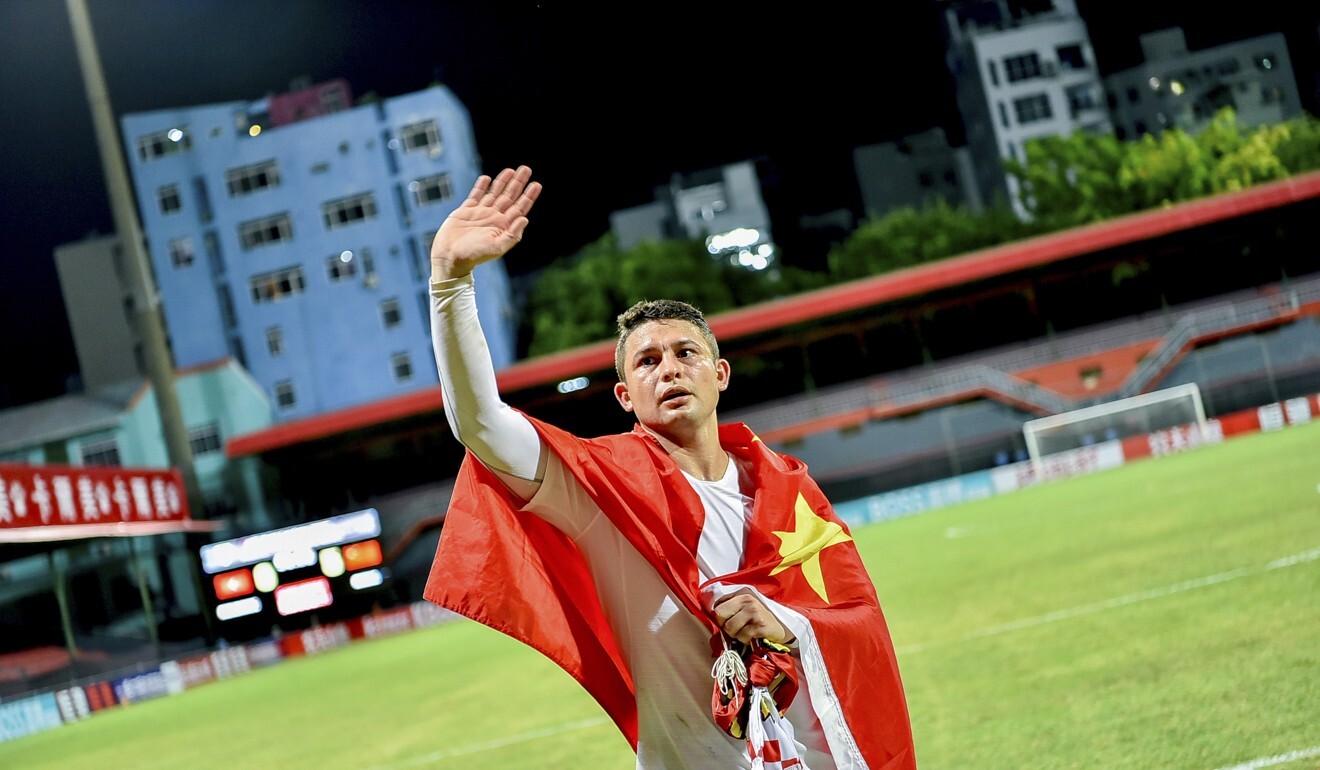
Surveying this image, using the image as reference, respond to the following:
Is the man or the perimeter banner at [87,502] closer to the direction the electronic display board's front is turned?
the man

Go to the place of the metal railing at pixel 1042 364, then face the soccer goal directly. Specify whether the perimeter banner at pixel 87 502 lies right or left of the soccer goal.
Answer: right

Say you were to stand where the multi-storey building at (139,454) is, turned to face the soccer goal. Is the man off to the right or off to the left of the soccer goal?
right

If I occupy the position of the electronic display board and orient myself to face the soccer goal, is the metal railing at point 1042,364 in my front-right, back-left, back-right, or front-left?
front-left

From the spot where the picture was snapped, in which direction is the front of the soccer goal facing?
facing the viewer

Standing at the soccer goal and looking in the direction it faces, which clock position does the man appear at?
The man is roughly at 12 o'clock from the soccer goal.

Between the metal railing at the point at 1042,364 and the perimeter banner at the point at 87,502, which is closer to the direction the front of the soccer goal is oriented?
the perimeter banner

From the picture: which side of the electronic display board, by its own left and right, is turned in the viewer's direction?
front

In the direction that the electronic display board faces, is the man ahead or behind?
ahead

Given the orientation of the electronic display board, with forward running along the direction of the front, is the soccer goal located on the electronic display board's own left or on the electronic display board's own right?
on the electronic display board's own left

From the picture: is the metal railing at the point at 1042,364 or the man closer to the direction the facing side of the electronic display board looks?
the man

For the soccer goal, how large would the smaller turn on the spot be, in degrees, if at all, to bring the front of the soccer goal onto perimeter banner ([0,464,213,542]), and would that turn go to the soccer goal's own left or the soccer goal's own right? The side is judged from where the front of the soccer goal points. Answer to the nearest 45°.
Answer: approximately 45° to the soccer goal's own right

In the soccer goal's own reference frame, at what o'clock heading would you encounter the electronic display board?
The electronic display board is roughly at 2 o'clock from the soccer goal.

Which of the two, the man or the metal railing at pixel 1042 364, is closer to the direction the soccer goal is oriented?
the man
